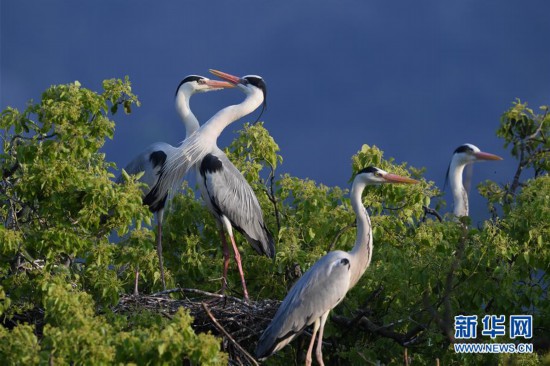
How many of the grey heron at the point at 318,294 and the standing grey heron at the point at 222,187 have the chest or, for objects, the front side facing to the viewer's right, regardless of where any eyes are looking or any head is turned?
1

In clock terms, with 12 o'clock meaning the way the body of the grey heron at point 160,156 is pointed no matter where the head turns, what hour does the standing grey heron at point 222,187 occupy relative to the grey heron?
The standing grey heron is roughly at 1 o'clock from the grey heron.

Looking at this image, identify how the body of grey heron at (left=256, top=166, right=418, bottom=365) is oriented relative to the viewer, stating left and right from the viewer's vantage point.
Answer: facing to the right of the viewer

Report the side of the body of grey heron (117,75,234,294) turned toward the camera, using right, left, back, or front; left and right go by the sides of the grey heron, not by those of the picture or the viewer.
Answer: right

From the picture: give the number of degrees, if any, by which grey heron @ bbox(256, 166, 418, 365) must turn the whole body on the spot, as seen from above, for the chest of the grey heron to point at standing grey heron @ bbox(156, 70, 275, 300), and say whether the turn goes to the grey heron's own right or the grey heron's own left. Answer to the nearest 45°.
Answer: approximately 135° to the grey heron's own left

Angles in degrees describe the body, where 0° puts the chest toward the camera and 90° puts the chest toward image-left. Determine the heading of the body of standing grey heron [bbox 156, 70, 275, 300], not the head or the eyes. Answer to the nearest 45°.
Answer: approximately 90°

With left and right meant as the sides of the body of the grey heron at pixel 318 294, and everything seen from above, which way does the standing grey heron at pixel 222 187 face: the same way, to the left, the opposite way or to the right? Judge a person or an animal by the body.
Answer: the opposite way

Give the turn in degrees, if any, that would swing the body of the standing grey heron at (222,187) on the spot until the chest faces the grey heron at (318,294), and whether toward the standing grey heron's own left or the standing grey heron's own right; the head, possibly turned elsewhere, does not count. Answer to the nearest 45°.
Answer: approximately 135° to the standing grey heron's own left

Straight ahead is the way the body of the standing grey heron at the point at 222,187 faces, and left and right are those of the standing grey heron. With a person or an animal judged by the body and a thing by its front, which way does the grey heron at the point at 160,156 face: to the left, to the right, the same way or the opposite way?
the opposite way
